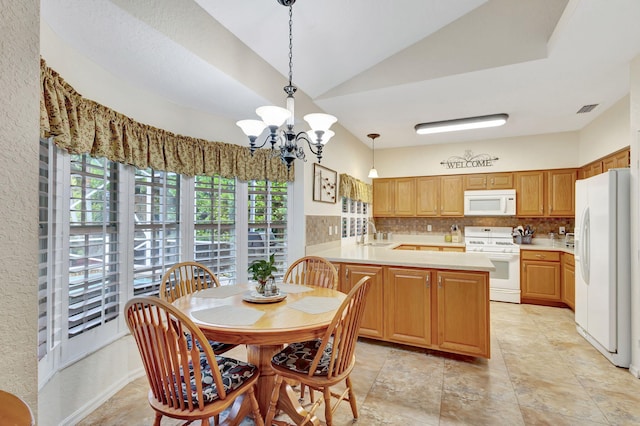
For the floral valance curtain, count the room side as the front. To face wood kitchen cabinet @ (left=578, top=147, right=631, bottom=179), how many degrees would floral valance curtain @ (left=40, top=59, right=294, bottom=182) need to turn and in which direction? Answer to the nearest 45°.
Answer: approximately 45° to its left

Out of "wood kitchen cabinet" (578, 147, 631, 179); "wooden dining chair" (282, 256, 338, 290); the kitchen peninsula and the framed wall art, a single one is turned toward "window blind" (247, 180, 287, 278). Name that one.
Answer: the wood kitchen cabinet

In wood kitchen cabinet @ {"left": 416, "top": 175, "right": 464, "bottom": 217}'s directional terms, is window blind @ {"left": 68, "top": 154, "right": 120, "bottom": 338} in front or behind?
in front

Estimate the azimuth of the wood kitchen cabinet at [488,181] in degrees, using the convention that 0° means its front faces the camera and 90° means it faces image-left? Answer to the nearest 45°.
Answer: approximately 0°

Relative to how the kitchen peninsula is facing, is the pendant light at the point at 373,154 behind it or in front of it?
behind

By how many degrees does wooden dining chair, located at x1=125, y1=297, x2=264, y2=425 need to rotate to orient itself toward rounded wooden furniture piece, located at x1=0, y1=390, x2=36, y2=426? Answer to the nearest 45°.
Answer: approximately 180°

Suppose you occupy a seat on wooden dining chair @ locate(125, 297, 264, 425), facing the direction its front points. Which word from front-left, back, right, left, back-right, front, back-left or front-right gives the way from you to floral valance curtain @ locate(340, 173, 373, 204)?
front

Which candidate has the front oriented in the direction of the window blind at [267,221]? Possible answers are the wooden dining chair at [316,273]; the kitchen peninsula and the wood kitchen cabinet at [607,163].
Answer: the wood kitchen cabinet

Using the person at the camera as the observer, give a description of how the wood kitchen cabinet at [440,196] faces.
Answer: facing the viewer

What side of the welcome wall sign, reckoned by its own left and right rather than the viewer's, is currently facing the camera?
front

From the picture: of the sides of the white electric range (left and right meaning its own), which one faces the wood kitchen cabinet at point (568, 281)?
left

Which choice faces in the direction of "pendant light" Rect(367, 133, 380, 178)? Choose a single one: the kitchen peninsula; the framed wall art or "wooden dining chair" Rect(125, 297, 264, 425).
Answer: the wooden dining chair

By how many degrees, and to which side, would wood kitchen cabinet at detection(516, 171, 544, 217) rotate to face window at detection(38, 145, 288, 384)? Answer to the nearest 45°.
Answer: approximately 45° to its right

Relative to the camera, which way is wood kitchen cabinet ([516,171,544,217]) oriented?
toward the camera

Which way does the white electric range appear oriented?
toward the camera

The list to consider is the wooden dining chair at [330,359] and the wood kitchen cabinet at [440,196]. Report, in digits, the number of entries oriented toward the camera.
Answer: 1

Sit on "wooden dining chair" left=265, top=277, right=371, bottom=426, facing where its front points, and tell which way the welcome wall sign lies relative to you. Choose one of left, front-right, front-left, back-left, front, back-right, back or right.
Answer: right

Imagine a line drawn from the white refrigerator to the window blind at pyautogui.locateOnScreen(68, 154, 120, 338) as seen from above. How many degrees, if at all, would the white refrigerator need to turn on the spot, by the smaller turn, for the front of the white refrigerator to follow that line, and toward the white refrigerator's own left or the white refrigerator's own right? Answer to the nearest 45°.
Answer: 0° — it already faces it

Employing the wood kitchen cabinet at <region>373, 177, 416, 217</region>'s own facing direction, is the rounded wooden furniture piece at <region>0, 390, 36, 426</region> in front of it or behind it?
in front

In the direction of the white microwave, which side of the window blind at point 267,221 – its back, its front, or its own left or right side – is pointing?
left

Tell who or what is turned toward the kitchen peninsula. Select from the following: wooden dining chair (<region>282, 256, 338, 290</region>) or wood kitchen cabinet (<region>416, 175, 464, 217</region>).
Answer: the wood kitchen cabinet

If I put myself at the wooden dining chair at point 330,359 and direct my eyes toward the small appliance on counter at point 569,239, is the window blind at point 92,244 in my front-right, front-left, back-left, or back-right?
back-left

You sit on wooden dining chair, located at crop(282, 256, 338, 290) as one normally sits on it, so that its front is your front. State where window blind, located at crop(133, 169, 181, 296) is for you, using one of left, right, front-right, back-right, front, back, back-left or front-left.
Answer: front-right
